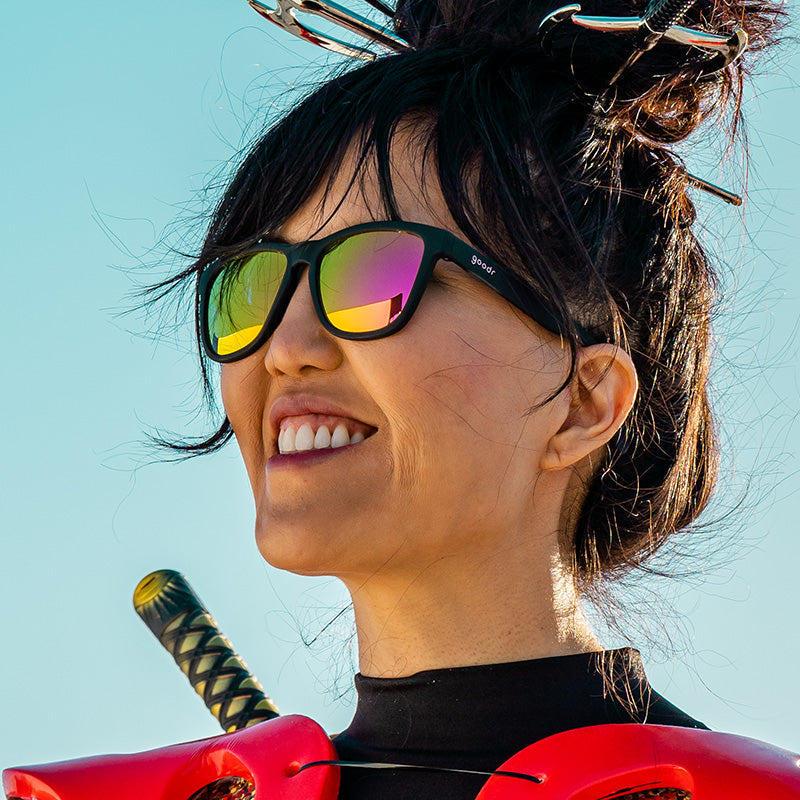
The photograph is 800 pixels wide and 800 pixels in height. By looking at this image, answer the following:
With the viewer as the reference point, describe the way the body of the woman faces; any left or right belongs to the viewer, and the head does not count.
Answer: facing the viewer and to the left of the viewer

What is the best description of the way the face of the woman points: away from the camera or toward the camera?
toward the camera
